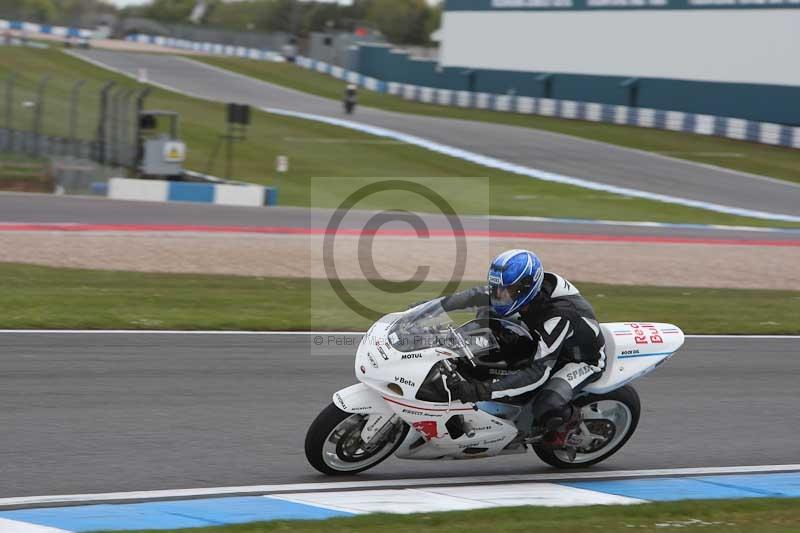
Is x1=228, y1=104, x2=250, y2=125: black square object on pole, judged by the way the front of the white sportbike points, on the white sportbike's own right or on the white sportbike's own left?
on the white sportbike's own right

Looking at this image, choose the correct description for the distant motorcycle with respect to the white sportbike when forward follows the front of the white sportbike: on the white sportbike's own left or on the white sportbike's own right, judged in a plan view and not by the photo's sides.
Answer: on the white sportbike's own right

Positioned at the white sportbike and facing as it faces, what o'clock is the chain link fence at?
The chain link fence is roughly at 2 o'clock from the white sportbike.

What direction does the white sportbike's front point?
to the viewer's left
